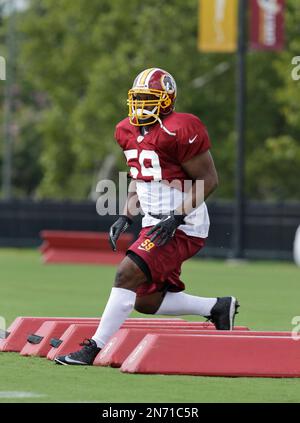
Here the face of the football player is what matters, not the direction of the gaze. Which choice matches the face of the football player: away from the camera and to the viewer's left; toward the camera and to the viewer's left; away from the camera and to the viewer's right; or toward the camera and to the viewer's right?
toward the camera and to the viewer's left

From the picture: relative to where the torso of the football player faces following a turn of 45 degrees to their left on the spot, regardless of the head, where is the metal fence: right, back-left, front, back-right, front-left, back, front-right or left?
back

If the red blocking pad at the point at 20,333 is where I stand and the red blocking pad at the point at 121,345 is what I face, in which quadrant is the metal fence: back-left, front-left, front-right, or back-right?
back-left

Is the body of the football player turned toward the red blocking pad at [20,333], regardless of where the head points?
no
